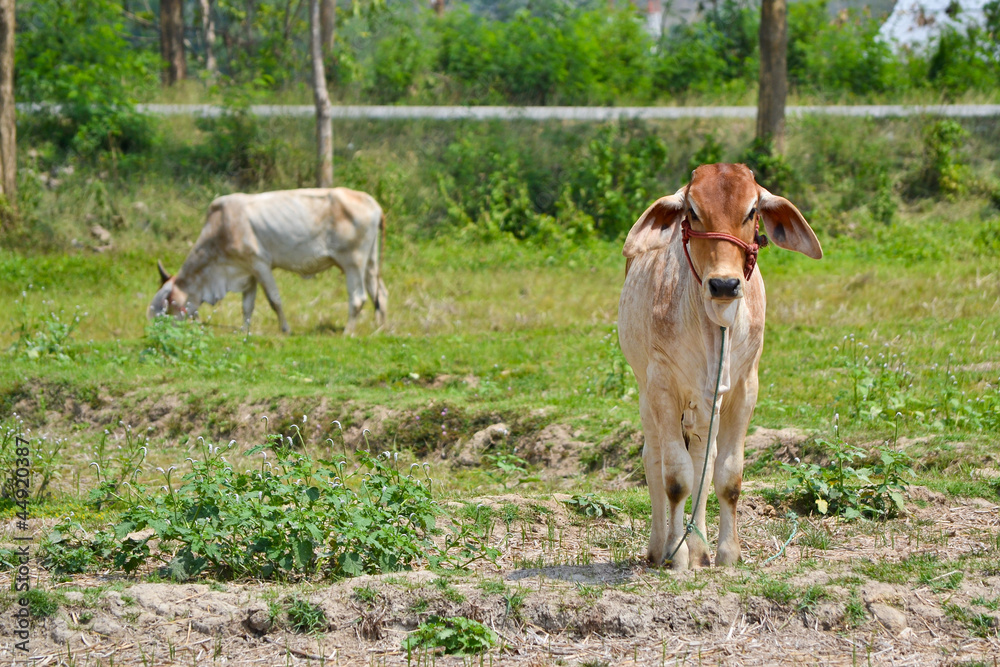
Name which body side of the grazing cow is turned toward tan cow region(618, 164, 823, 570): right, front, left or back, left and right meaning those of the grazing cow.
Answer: left

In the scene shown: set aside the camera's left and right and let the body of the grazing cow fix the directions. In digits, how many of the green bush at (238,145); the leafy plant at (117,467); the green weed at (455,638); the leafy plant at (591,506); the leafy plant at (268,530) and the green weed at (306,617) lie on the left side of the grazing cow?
5

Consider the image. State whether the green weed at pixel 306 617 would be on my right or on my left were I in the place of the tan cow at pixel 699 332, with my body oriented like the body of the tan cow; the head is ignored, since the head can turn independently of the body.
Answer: on my right

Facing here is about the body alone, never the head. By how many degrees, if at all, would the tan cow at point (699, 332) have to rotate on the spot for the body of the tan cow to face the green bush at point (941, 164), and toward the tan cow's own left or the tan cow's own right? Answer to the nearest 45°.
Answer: approximately 180°

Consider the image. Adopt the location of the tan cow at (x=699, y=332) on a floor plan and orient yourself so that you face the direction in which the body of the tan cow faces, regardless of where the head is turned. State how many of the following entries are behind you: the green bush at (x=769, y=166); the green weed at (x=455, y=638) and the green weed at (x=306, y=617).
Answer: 1

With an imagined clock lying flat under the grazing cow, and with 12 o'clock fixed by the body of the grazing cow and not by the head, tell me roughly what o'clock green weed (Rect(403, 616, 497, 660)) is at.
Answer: The green weed is roughly at 9 o'clock from the grazing cow.

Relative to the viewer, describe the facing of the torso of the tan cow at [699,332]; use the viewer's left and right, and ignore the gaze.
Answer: facing the viewer

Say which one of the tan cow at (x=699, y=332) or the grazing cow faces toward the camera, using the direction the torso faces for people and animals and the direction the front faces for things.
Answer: the tan cow

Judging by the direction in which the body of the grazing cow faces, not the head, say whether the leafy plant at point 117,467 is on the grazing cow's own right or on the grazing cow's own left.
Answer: on the grazing cow's own left

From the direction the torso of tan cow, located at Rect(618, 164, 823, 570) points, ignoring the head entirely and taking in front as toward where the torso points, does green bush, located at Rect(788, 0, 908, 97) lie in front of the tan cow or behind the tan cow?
behind

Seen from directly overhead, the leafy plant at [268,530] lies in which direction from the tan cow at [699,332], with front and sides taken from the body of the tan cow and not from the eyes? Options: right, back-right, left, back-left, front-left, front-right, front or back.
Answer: right

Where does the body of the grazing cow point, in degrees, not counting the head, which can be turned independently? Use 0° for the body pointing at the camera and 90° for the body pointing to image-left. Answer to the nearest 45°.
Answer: approximately 90°

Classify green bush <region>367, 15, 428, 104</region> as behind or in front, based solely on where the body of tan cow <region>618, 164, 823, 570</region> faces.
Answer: behind

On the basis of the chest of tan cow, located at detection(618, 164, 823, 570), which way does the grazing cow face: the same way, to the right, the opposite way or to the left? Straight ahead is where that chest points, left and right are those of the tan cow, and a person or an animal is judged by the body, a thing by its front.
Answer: to the right
